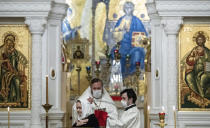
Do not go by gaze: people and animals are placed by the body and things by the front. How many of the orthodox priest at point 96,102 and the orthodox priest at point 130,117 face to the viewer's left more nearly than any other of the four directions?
1

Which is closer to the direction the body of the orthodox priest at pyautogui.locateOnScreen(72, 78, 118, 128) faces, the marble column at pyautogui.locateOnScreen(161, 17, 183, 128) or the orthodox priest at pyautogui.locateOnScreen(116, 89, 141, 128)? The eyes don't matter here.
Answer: the orthodox priest

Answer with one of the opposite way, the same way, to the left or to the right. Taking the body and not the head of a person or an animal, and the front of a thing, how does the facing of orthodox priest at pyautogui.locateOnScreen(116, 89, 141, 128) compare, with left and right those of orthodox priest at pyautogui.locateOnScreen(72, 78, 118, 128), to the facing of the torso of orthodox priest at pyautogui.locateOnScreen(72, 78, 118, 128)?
to the right

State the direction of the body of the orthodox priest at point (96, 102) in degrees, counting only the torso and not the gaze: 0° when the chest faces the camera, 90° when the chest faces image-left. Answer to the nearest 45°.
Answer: approximately 0°

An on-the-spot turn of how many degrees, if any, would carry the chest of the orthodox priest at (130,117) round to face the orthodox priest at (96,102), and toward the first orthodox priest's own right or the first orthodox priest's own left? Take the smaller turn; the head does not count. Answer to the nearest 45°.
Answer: approximately 45° to the first orthodox priest's own right

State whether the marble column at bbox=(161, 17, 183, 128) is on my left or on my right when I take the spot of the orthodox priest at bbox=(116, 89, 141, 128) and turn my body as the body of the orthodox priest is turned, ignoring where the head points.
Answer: on my right

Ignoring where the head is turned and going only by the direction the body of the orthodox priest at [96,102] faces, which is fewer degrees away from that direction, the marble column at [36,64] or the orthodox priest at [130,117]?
the orthodox priest

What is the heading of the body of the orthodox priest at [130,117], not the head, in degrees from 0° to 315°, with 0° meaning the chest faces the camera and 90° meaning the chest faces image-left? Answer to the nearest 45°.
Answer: approximately 90°
